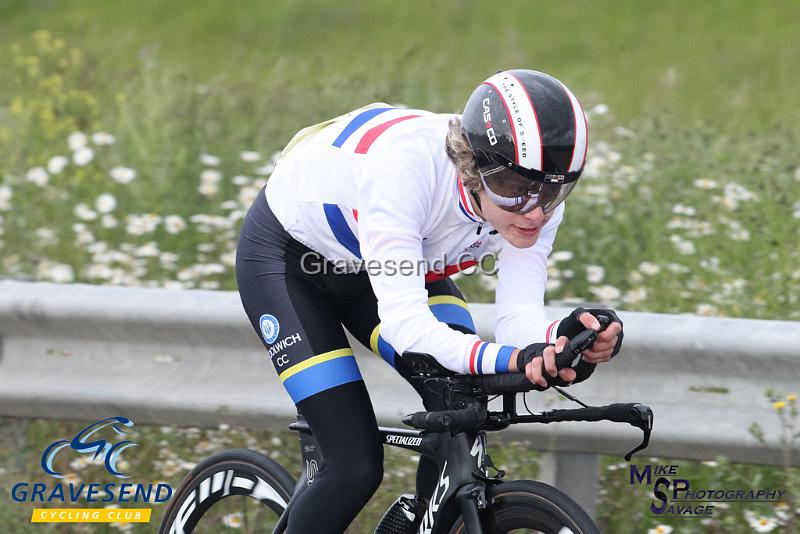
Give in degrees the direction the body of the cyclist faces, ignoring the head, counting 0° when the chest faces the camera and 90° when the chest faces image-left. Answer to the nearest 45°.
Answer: approximately 315°

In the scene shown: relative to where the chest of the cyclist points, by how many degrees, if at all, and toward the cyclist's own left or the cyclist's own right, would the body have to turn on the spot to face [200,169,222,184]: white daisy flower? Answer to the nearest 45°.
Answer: approximately 180°

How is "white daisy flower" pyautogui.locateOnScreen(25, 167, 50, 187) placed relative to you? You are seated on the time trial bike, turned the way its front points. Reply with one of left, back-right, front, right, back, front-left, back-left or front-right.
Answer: back

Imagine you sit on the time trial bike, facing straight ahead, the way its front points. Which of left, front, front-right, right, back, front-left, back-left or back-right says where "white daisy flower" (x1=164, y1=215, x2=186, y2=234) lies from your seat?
back

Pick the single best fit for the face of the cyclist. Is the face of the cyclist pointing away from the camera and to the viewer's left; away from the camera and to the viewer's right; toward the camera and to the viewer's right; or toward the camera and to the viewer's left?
toward the camera and to the viewer's right

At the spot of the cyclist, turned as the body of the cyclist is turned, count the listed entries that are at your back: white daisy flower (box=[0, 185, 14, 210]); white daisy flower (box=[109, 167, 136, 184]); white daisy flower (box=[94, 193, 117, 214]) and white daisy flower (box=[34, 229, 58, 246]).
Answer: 4

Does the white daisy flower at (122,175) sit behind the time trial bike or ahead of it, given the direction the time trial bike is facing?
behind

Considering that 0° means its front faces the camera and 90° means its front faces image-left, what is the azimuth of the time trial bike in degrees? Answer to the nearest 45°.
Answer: approximately 315°

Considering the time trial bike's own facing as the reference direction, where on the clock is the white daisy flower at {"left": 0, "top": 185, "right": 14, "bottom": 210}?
The white daisy flower is roughly at 6 o'clock from the time trial bike.

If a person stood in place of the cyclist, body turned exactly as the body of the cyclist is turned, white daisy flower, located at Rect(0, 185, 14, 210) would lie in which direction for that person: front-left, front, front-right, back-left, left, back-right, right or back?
back

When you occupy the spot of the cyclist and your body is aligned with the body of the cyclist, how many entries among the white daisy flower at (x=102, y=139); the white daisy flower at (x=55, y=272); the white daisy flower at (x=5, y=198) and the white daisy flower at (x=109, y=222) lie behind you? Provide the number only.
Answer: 4
